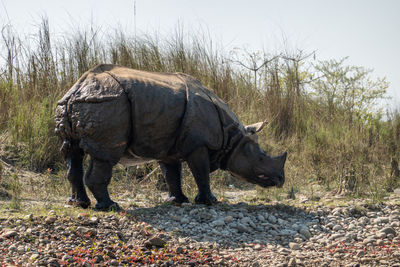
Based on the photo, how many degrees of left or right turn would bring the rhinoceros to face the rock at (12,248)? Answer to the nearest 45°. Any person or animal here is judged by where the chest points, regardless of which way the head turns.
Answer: approximately 135° to its right

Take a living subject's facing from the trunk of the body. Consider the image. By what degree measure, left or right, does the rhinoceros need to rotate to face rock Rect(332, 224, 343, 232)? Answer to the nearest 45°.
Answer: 0° — it already faces it

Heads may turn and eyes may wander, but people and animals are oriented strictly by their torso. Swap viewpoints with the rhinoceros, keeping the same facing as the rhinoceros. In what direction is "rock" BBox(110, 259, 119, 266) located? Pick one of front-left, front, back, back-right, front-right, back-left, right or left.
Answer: right

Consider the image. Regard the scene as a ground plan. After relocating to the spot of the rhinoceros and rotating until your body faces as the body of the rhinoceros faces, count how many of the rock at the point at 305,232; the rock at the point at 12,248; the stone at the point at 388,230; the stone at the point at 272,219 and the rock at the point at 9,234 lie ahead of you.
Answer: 3

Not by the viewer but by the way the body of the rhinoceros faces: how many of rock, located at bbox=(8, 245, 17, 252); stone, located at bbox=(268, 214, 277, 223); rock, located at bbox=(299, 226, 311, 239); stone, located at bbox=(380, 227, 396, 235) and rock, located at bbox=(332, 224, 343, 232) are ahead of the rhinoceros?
4

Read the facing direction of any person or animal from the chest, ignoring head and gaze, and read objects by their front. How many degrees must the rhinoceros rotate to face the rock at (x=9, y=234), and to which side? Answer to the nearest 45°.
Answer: approximately 135° to its right

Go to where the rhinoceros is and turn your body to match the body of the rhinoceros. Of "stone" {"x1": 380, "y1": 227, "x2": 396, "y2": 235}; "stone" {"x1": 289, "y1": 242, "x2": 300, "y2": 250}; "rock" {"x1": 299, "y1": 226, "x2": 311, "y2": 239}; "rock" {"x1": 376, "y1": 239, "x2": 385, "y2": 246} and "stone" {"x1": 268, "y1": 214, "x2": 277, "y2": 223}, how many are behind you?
0

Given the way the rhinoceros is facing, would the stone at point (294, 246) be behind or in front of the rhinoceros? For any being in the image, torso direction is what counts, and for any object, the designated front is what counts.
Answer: in front

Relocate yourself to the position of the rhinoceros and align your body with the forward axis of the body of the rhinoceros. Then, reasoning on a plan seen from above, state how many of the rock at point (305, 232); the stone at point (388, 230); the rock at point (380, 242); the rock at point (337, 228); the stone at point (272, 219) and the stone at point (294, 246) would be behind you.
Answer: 0

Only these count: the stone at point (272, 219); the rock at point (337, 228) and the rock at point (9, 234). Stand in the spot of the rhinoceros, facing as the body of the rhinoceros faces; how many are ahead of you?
2

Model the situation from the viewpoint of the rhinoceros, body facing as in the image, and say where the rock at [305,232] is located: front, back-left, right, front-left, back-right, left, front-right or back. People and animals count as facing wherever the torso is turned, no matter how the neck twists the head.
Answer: front

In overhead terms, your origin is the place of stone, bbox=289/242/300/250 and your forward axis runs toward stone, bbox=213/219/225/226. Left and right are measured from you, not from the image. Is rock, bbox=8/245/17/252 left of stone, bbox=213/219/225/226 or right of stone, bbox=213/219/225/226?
left

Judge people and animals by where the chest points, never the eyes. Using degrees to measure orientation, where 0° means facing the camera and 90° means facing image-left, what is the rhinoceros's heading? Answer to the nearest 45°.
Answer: approximately 270°

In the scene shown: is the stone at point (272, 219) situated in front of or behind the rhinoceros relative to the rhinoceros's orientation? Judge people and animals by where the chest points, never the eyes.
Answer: in front

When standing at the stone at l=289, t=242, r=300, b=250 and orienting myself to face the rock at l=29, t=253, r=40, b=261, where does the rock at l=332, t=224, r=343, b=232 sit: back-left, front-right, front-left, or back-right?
back-right
